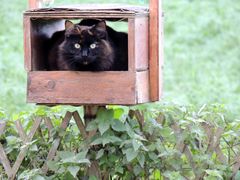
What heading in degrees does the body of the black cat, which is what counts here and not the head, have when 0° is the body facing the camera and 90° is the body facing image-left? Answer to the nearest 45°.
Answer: approximately 0°

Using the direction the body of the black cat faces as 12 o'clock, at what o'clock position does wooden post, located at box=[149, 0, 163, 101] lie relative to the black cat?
The wooden post is roughly at 9 o'clock from the black cat.
